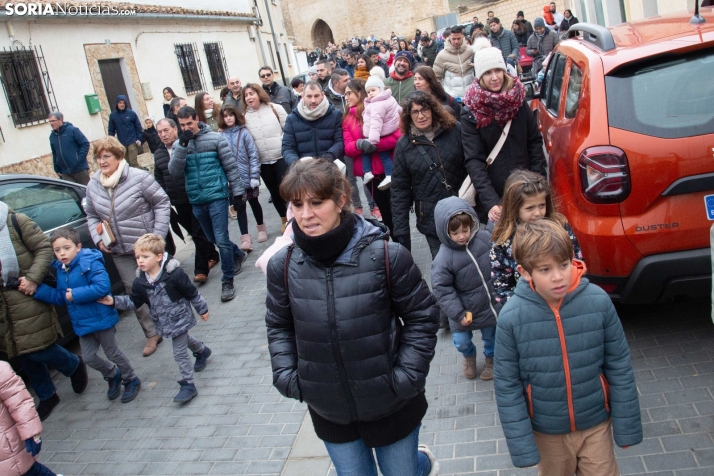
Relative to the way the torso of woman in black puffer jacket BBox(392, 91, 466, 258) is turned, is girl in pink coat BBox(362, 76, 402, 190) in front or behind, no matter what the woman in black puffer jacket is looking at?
behind

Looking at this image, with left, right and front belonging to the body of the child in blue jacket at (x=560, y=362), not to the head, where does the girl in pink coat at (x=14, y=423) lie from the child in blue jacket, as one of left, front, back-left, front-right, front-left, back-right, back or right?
right

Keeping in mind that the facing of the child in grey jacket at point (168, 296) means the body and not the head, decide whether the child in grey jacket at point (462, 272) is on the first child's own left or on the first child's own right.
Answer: on the first child's own left

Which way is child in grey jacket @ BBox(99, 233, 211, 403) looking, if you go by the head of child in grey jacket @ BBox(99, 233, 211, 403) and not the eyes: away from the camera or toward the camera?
toward the camera

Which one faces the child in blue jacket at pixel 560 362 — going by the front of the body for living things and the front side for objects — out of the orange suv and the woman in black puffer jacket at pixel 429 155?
the woman in black puffer jacket

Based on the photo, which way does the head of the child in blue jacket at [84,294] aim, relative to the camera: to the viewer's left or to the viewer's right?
to the viewer's left

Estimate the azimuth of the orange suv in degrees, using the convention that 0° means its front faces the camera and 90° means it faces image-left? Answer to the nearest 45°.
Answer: approximately 135°

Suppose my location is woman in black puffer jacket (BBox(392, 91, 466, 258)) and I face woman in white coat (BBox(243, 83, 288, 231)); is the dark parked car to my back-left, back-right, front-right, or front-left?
front-left

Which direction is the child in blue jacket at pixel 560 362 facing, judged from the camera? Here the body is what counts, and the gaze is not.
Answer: toward the camera

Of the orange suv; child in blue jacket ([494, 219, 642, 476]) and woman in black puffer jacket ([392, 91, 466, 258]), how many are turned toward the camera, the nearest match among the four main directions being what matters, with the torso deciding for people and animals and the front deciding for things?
2

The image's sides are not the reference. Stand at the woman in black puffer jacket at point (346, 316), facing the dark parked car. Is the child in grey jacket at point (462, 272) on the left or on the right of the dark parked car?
right

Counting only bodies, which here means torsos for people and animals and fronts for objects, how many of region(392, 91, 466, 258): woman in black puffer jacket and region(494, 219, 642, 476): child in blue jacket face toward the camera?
2

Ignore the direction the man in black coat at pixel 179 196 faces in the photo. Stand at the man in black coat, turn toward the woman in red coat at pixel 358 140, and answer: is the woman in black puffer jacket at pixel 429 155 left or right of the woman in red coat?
right

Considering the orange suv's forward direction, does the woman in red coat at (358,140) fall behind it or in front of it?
in front

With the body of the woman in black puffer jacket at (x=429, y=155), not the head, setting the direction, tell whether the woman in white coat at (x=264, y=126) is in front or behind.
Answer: behind

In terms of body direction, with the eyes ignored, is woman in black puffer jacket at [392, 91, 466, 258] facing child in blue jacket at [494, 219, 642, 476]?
yes

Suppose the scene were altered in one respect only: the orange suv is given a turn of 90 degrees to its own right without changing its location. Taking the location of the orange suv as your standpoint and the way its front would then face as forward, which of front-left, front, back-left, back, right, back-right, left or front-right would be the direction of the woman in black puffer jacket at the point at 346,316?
back
